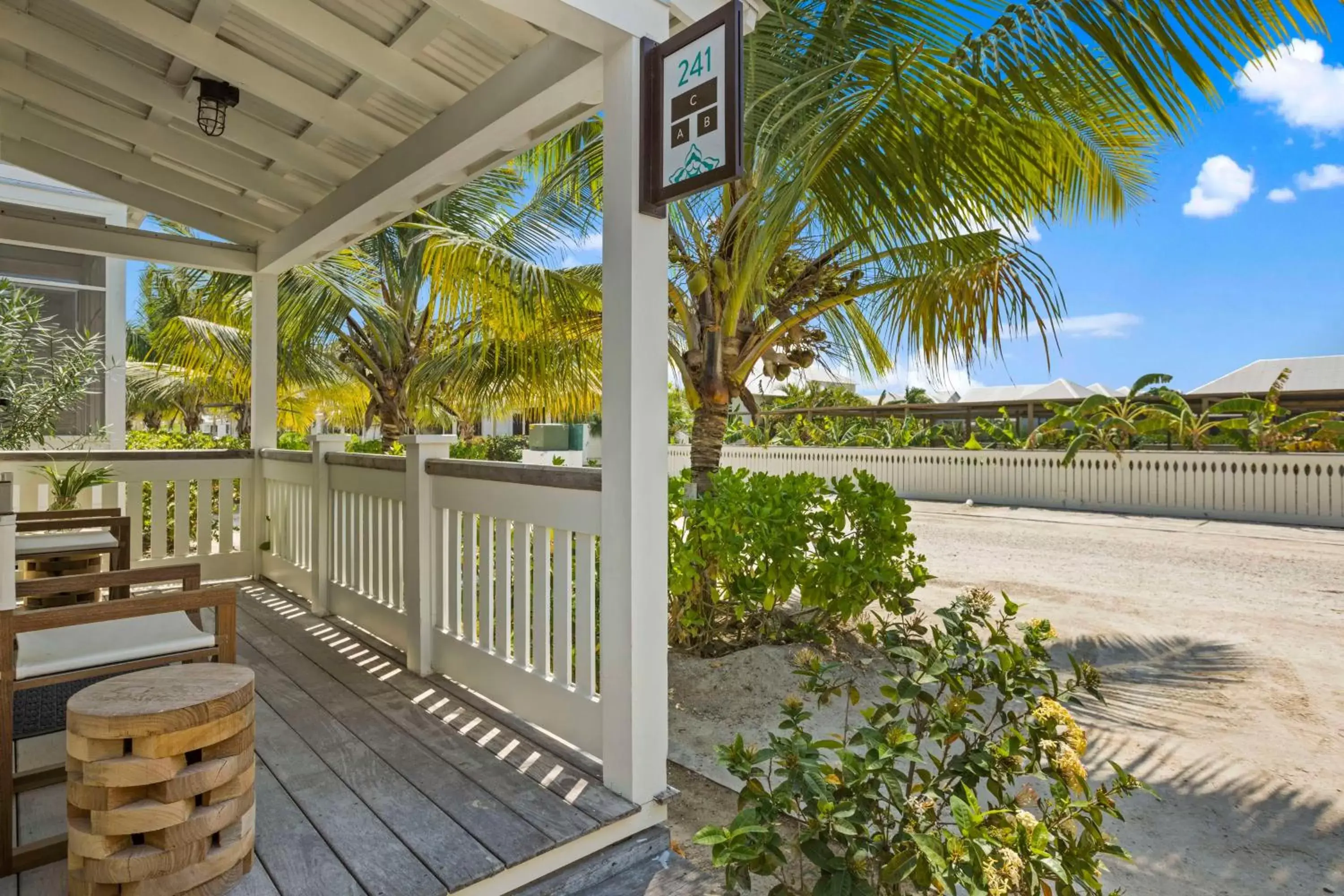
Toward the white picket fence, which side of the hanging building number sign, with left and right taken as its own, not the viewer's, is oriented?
back

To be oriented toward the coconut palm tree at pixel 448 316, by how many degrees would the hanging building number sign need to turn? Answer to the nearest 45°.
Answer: approximately 90° to its right

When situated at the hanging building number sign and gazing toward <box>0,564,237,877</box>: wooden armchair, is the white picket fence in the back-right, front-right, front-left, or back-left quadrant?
back-right

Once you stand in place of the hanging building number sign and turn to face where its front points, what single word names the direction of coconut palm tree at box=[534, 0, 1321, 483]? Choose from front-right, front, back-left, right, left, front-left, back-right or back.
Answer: back

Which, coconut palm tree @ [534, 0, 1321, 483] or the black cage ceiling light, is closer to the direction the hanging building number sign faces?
the black cage ceiling light

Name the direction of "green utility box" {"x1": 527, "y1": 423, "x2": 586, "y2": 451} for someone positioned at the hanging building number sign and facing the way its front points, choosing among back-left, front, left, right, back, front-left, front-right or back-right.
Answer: back-right

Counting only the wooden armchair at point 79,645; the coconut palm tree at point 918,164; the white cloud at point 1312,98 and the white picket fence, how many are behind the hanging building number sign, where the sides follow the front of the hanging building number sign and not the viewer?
3

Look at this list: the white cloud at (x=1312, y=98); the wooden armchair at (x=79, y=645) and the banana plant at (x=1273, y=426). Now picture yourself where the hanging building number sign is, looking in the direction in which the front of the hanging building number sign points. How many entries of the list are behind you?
2

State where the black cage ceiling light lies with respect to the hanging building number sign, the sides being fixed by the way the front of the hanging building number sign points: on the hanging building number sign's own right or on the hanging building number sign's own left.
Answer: on the hanging building number sign's own right

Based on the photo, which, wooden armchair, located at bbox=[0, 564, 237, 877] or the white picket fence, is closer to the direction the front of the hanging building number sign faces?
the wooden armchair

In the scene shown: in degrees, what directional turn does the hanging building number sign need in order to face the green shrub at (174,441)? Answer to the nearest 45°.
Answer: approximately 90° to its right

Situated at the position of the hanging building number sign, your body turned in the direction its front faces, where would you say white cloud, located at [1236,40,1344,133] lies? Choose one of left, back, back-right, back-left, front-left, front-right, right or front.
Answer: back
